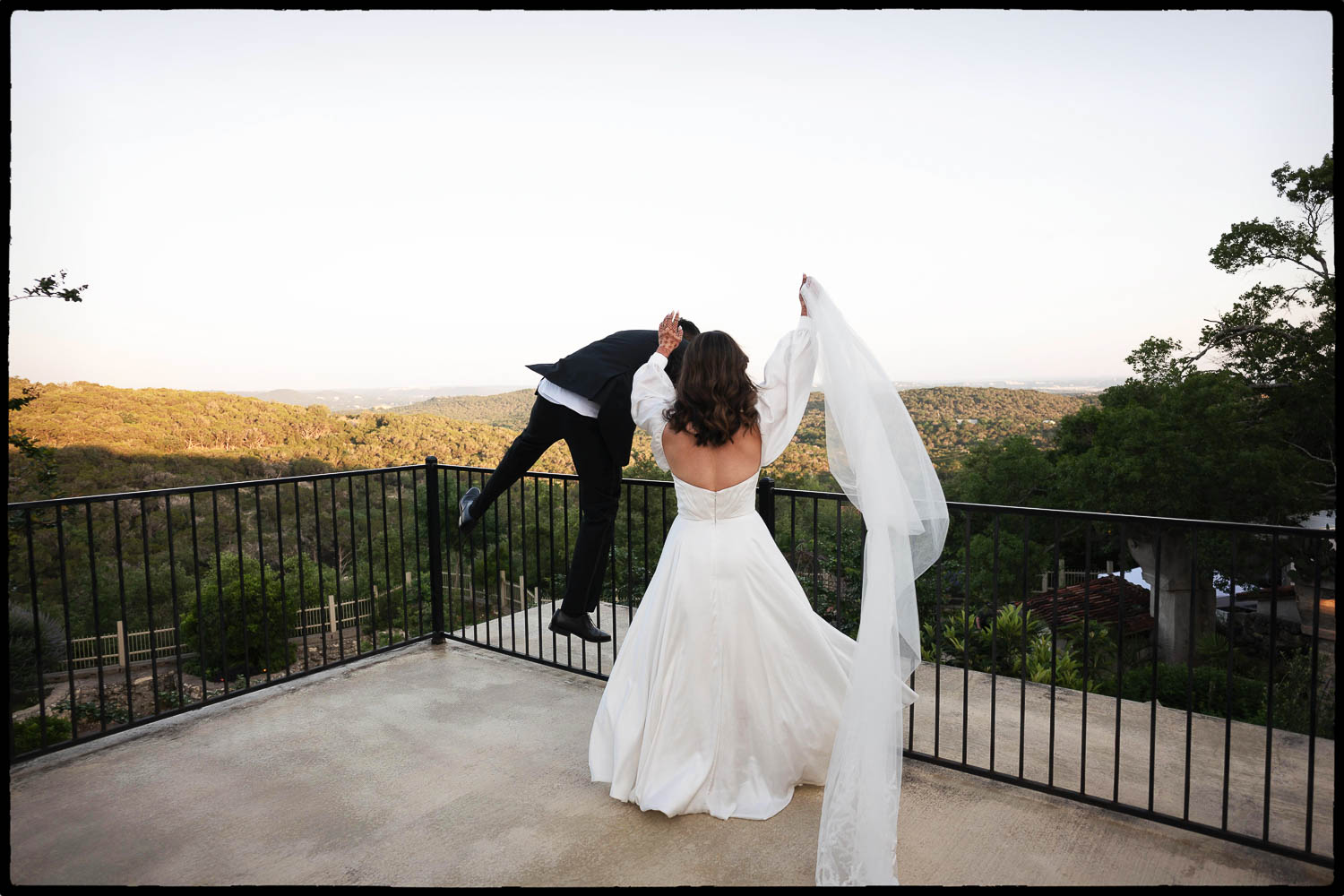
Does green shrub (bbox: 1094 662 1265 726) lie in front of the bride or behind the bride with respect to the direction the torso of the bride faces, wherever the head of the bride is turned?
in front

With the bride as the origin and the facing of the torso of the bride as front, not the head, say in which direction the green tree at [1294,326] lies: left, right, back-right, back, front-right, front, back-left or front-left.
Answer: front-right

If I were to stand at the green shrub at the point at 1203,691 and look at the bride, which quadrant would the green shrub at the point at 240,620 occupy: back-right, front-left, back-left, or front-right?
front-right

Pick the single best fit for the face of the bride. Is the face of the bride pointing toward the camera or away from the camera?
away from the camera

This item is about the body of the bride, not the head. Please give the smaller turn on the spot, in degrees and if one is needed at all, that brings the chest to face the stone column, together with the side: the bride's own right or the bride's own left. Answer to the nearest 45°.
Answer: approximately 45° to the bride's own right

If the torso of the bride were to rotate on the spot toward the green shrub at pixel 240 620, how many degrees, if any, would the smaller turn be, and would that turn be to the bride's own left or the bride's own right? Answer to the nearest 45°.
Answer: approximately 45° to the bride's own left

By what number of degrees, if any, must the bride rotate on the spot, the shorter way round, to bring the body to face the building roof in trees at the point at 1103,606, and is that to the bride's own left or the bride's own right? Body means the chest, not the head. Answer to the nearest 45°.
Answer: approximately 45° to the bride's own right

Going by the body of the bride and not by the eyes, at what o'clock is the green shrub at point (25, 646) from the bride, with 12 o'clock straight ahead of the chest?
The green shrub is roughly at 10 o'clock from the bride.

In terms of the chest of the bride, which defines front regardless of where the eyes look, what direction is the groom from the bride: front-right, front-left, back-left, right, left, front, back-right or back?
front-left

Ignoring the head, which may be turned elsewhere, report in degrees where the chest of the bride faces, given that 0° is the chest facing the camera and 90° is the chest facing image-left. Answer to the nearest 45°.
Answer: approximately 180°

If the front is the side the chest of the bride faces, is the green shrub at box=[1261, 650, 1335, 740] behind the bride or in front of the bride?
in front

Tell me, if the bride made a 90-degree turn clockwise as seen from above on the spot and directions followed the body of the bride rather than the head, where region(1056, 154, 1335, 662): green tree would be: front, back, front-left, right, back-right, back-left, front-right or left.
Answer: front-left
